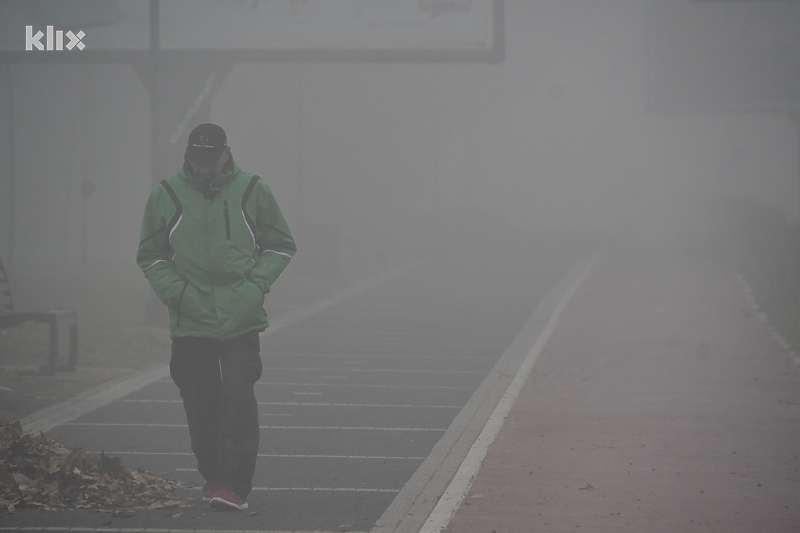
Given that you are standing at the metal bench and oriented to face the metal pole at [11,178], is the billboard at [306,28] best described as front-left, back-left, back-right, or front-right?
front-right

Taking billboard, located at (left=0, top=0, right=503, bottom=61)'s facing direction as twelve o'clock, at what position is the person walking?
The person walking is roughly at 12 o'clock from the billboard.

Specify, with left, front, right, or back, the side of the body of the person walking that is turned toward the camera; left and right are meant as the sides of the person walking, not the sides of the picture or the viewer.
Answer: front

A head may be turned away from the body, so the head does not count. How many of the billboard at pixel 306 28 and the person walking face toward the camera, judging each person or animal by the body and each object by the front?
2

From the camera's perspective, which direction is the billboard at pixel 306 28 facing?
toward the camera

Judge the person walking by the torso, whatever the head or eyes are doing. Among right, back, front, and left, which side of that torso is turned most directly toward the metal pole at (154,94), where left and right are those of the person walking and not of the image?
back

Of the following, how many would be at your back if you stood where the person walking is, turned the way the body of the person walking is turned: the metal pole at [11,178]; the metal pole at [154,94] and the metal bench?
3

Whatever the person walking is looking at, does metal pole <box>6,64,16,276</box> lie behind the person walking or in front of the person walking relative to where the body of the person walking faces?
behind
